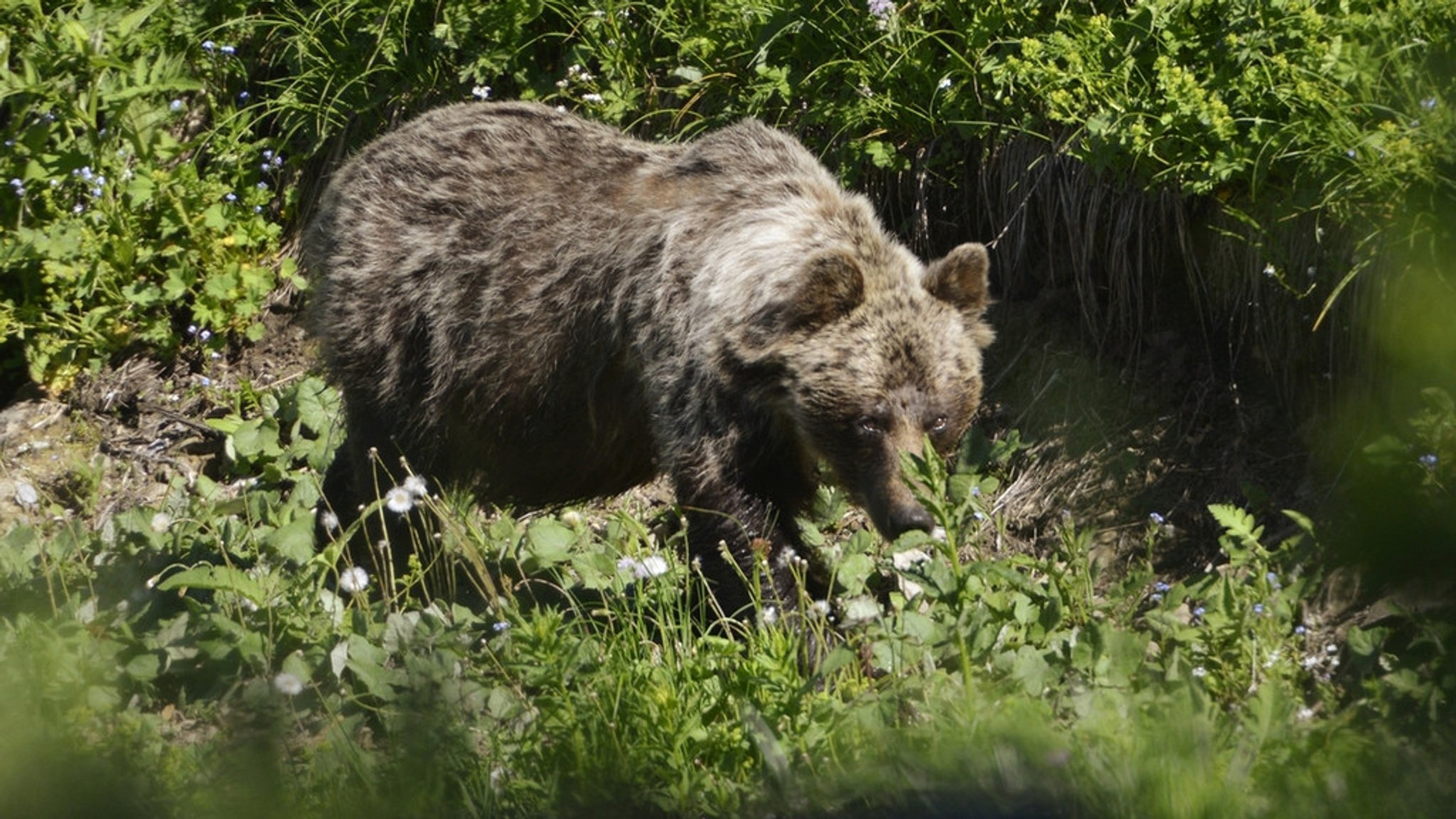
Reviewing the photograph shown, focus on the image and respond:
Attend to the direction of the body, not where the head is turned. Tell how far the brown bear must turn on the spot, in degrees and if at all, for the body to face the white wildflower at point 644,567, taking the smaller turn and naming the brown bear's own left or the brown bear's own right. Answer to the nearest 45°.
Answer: approximately 45° to the brown bear's own right

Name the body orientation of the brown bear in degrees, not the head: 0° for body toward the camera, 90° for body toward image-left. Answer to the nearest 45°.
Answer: approximately 315°

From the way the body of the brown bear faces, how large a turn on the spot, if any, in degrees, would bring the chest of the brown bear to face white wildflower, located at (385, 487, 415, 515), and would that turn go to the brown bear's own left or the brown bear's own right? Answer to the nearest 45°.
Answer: approximately 90° to the brown bear's own right

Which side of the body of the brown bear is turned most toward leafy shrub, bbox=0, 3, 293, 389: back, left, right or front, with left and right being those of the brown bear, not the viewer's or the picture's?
back

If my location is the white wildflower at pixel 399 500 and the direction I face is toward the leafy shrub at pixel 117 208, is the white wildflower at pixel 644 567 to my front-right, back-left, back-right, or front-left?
back-right

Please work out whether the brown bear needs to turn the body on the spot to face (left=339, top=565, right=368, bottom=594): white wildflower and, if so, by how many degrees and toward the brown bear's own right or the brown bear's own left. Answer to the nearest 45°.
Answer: approximately 90° to the brown bear's own right
